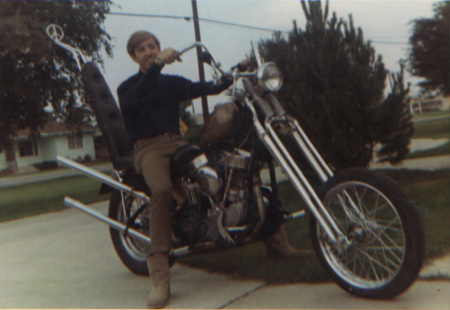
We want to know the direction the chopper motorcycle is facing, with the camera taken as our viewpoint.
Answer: facing the viewer and to the right of the viewer

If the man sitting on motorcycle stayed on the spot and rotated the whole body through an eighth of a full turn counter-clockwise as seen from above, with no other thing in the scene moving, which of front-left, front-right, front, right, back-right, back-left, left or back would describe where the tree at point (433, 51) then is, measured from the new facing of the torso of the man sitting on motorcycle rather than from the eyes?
front-left

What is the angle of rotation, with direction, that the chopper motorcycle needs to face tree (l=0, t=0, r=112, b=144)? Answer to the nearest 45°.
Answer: approximately 180°

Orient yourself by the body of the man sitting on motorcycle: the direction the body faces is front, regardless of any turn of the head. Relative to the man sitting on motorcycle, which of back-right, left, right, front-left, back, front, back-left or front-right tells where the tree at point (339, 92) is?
left

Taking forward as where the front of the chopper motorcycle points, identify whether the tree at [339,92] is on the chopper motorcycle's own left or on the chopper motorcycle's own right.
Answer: on the chopper motorcycle's own left
